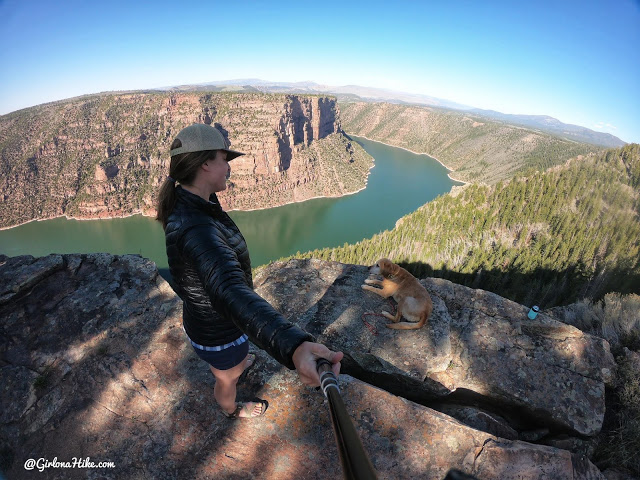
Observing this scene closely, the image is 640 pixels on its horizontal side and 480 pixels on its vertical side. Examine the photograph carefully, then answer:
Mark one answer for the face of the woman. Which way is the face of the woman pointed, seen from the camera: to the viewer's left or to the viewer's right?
to the viewer's right

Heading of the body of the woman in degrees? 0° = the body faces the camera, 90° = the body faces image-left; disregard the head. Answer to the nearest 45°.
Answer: approximately 270°

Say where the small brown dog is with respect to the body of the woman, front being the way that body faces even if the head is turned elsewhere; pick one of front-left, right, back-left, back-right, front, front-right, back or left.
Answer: front-left
